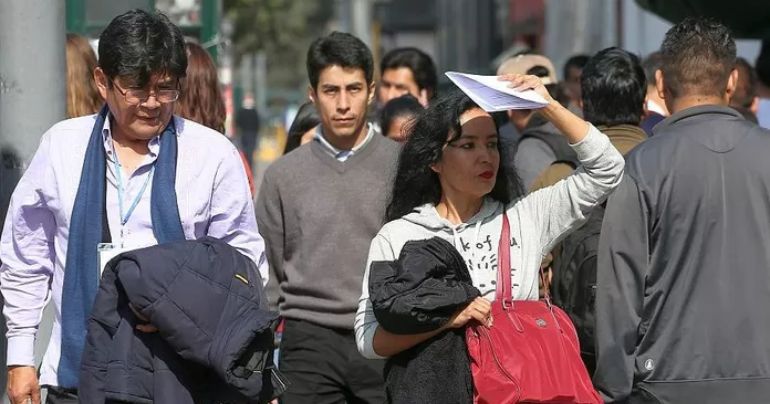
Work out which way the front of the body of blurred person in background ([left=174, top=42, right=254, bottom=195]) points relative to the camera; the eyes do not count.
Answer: away from the camera

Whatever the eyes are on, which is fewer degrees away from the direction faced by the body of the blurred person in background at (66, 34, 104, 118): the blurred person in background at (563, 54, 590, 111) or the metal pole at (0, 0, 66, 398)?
the blurred person in background

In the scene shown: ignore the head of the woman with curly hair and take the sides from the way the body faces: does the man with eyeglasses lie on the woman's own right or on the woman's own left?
on the woman's own right

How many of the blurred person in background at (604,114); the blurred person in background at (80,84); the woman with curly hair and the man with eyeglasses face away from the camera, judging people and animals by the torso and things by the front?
2

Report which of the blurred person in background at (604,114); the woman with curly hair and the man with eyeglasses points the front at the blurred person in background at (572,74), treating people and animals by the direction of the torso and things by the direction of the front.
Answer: the blurred person in background at (604,114)

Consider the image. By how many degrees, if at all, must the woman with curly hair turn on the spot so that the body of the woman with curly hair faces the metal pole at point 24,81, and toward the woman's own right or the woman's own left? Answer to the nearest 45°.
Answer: approximately 135° to the woman's own right

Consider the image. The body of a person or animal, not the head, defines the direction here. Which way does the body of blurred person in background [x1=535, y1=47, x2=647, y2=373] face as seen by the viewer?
away from the camera

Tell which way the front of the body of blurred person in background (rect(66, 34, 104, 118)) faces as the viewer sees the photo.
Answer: away from the camera

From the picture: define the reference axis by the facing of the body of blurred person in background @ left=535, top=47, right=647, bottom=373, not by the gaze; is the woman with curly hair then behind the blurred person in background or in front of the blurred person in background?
behind

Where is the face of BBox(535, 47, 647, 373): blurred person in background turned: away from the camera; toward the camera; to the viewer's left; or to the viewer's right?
away from the camera
